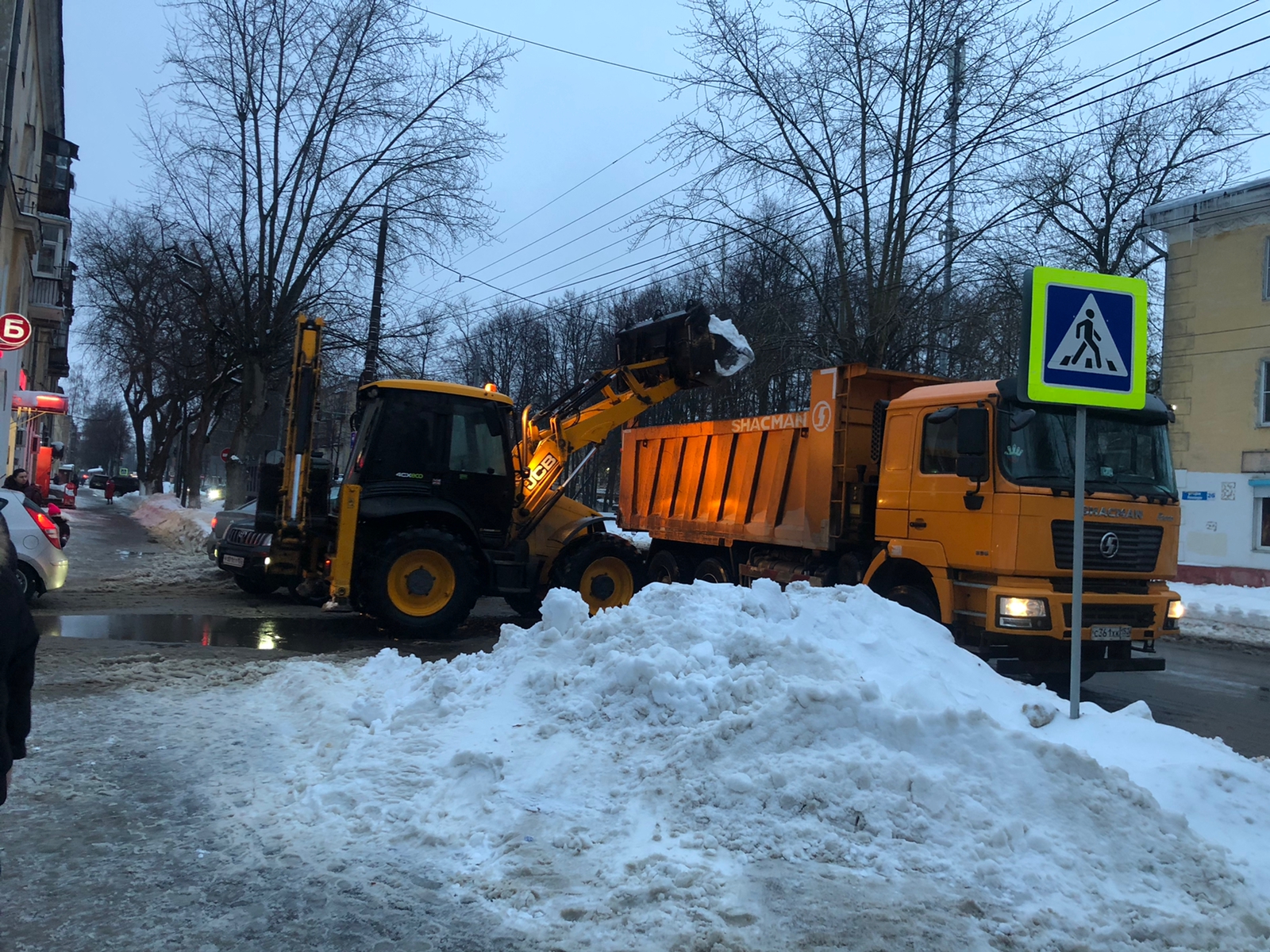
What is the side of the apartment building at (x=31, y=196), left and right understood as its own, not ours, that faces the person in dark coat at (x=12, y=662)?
right

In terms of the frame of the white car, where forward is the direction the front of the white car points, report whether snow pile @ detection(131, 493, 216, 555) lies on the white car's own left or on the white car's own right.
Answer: on the white car's own right

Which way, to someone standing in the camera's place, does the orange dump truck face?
facing the viewer and to the right of the viewer

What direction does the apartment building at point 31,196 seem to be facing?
to the viewer's right

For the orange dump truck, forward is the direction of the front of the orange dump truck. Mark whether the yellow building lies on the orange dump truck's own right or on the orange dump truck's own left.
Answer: on the orange dump truck's own left

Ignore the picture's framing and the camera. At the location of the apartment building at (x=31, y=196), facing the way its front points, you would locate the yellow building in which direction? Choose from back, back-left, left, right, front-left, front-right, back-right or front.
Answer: front-right

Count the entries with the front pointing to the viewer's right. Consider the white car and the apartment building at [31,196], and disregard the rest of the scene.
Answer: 1
